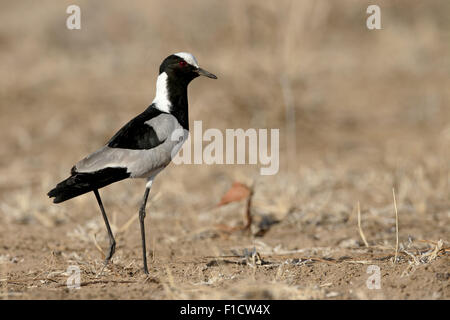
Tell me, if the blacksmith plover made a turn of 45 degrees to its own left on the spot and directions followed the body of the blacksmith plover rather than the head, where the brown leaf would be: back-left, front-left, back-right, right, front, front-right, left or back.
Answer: front

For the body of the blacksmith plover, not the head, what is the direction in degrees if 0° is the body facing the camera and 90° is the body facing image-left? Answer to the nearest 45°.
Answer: approximately 270°
